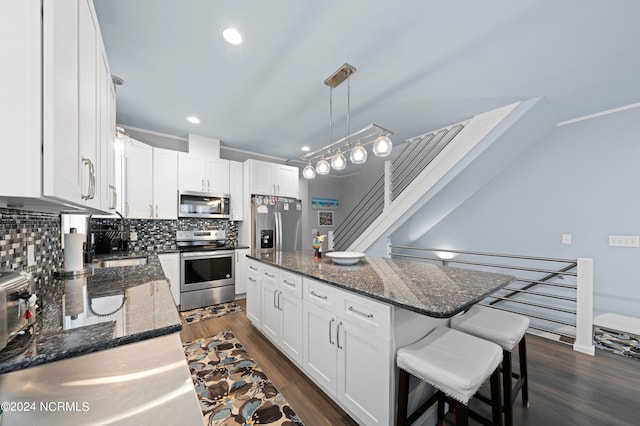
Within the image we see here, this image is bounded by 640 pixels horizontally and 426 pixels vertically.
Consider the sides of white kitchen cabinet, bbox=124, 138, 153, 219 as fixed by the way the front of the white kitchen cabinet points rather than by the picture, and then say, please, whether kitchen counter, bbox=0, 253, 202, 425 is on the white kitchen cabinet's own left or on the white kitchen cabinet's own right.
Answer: on the white kitchen cabinet's own right

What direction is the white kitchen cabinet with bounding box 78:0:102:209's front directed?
to the viewer's right

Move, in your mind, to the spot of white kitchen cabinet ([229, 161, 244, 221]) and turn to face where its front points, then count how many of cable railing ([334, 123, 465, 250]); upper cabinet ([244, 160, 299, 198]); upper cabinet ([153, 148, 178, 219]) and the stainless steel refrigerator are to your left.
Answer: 3

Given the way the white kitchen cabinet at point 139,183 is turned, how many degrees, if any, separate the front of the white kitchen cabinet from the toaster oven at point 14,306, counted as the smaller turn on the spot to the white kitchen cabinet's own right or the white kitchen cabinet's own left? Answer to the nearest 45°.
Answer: approximately 45° to the white kitchen cabinet's own right

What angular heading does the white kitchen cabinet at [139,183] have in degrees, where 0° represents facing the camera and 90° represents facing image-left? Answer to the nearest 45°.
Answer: approximately 315°

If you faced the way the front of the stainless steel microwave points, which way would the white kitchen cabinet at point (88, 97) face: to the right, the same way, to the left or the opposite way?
to the left

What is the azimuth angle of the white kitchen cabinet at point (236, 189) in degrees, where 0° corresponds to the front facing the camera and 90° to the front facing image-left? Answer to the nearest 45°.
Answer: approximately 0°

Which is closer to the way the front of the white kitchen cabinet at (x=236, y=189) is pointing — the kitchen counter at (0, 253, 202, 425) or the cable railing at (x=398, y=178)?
the kitchen counter

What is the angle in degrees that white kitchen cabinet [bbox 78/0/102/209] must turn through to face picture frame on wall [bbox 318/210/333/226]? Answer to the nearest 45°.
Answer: approximately 45° to its left
